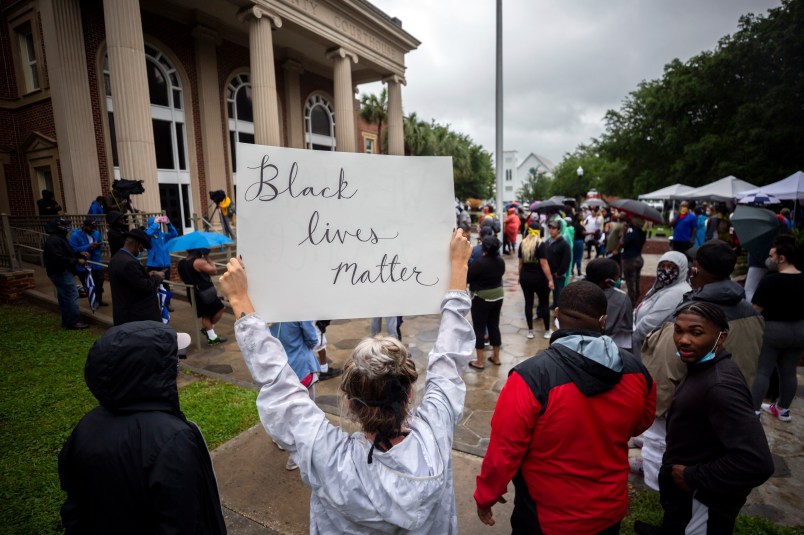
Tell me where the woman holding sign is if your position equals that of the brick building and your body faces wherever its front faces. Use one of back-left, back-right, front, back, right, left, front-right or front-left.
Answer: front-right

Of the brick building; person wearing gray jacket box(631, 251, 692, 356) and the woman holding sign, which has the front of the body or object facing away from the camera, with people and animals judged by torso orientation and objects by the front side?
the woman holding sign

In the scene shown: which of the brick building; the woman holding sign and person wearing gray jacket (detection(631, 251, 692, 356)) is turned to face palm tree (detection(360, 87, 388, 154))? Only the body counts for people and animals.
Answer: the woman holding sign

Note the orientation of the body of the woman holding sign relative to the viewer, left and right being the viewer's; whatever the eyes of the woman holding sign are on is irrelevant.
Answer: facing away from the viewer

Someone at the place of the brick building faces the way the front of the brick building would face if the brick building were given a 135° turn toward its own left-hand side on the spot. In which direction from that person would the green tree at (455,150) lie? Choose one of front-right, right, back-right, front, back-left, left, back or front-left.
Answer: front-right

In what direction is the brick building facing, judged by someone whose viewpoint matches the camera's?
facing the viewer and to the right of the viewer

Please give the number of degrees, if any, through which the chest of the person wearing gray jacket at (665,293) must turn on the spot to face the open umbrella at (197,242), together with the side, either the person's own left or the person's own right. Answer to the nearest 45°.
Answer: approximately 45° to the person's own right

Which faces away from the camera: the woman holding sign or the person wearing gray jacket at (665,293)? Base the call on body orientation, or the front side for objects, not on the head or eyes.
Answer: the woman holding sign

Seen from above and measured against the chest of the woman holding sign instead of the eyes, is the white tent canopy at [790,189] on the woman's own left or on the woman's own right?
on the woman's own right

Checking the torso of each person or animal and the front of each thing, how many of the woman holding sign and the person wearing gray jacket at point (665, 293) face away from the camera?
1

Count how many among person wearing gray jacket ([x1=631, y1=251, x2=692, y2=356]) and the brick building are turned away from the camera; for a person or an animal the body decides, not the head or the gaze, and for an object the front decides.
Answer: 0

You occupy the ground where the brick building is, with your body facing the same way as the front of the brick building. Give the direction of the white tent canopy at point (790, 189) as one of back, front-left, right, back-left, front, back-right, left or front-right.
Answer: front

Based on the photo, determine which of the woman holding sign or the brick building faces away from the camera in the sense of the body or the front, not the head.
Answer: the woman holding sign

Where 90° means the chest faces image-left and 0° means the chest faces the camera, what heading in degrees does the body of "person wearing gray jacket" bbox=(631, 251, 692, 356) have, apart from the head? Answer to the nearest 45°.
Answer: approximately 45°

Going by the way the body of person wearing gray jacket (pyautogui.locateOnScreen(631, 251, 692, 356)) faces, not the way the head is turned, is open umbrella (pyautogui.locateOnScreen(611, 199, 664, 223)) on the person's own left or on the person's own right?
on the person's own right

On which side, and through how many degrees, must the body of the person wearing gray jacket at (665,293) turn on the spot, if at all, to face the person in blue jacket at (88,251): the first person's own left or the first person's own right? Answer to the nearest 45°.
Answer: approximately 45° to the first person's own right

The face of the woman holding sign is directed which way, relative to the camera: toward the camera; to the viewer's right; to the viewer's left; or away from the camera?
away from the camera
